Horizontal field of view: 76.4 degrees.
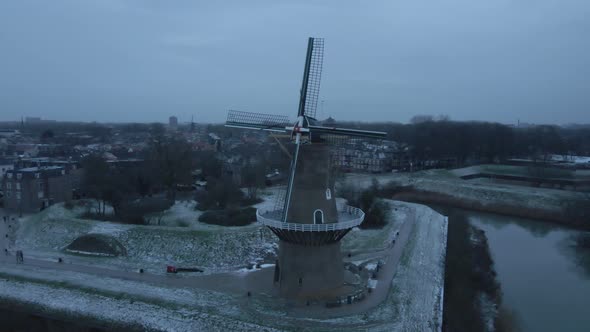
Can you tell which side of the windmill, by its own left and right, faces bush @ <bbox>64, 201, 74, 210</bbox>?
right

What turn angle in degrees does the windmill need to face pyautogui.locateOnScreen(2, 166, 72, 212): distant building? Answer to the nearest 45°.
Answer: approximately 90° to its right

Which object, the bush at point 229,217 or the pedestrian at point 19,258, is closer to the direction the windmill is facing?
the pedestrian

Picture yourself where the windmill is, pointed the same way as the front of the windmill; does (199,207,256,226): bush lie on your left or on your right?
on your right

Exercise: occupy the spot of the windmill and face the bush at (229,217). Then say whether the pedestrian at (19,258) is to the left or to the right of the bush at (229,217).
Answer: left

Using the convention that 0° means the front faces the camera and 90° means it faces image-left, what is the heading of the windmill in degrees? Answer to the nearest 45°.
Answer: approximately 45°

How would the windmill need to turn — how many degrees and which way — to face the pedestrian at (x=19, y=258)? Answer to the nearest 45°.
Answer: approximately 45° to its right
